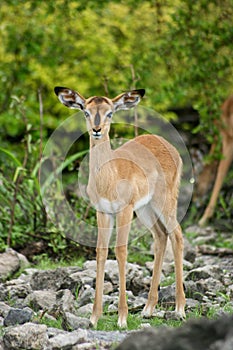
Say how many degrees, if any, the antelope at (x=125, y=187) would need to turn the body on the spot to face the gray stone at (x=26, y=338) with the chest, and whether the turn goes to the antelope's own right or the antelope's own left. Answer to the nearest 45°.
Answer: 0° — it already faces it

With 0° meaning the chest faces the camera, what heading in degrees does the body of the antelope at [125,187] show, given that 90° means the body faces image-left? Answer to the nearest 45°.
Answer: approximately 45°

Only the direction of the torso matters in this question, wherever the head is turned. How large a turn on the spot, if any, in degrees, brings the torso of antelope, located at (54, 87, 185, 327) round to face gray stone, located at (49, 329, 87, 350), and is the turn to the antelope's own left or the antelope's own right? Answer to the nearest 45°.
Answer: approximately 45° to the antelope's own left

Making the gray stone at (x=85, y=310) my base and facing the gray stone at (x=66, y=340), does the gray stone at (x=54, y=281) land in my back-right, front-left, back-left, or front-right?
back-right
